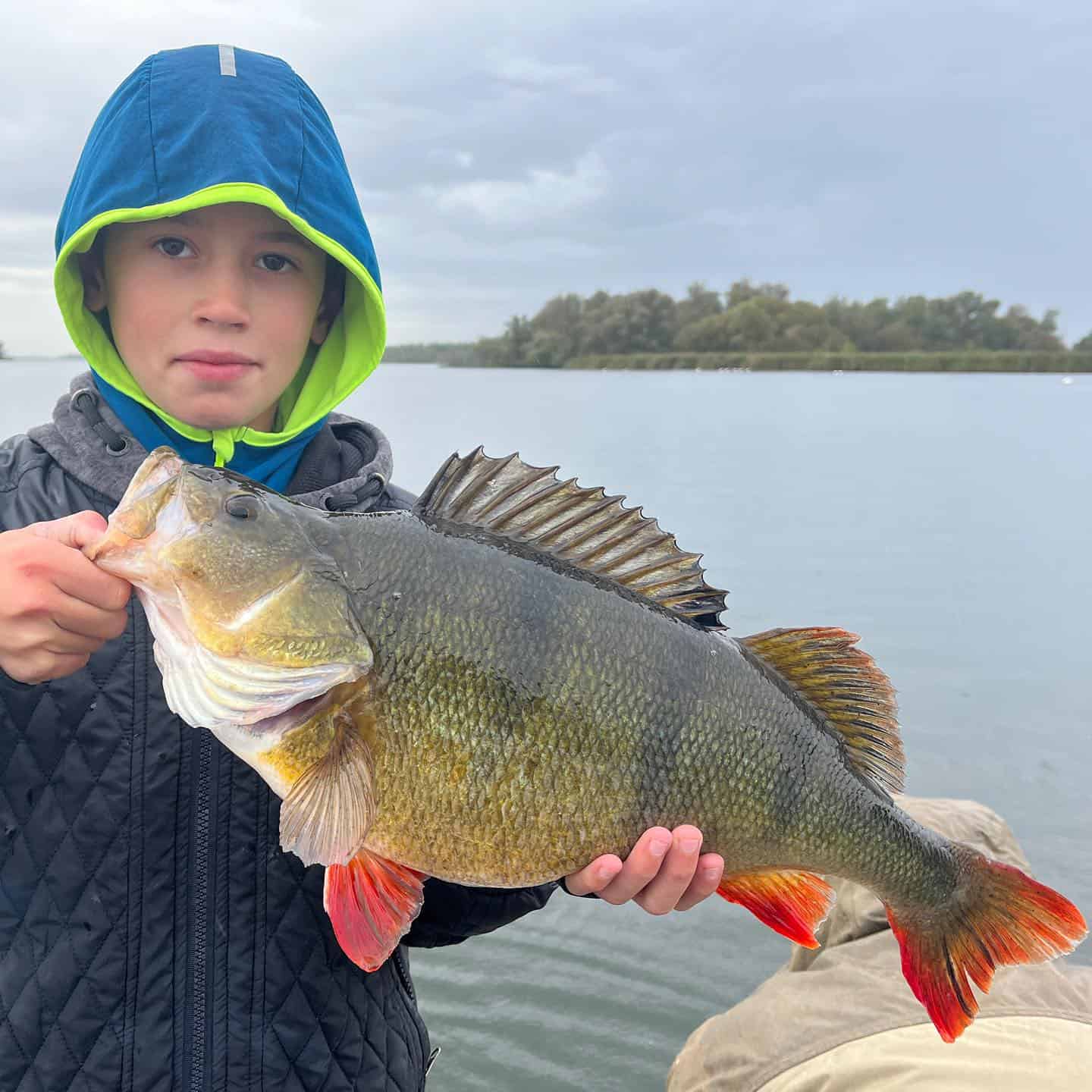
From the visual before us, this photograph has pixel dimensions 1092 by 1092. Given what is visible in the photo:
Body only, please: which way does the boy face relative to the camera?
toward the camera

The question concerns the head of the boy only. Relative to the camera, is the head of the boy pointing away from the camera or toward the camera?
toward the camera
